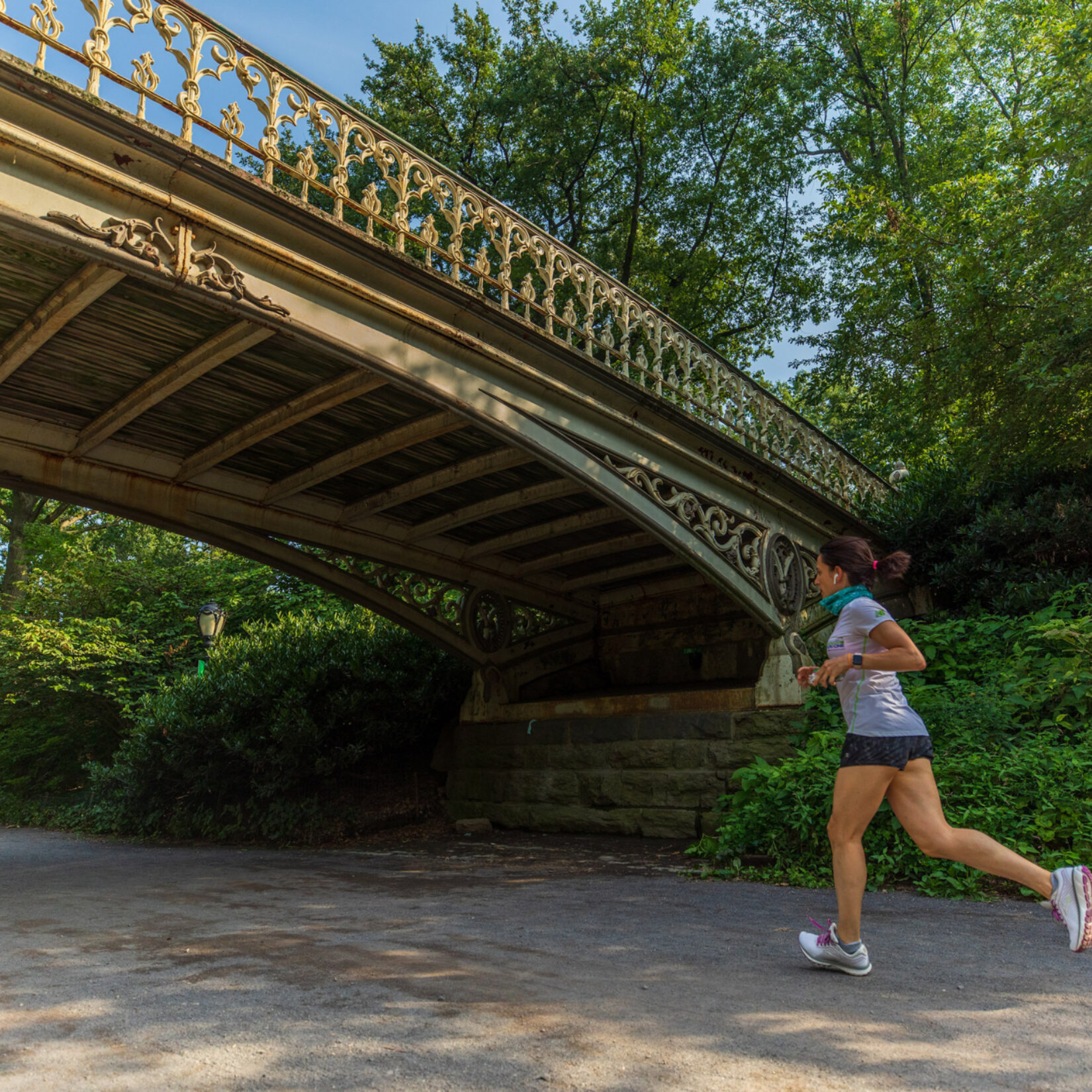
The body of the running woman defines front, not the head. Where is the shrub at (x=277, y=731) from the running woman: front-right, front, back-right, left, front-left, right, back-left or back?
front-right

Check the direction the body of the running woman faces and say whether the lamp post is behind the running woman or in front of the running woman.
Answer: in front

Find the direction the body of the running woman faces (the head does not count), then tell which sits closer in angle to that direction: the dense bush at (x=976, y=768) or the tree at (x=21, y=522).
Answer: the tree

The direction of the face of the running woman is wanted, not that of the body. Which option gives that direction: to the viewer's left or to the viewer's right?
to the viewer's left

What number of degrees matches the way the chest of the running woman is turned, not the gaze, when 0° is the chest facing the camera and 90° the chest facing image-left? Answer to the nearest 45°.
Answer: approximately 90°

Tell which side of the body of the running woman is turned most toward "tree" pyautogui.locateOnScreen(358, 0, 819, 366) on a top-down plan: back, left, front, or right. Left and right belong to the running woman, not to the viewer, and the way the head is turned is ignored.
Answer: right

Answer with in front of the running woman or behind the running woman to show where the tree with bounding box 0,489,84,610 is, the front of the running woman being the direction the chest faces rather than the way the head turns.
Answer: in front

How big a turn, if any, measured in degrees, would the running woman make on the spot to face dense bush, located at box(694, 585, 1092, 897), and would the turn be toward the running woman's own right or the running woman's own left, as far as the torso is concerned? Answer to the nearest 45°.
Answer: approximately 90° to the running woman's own right
